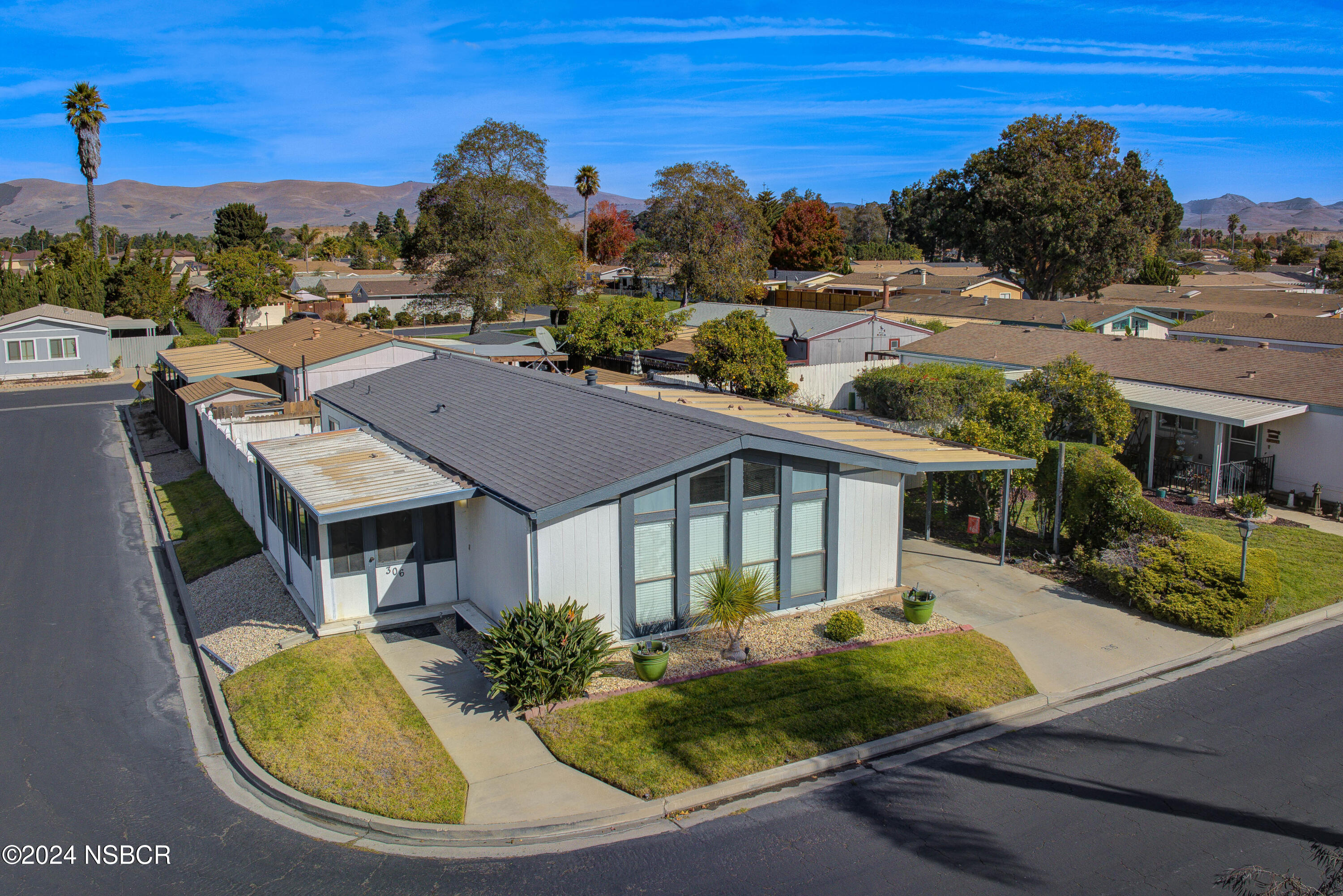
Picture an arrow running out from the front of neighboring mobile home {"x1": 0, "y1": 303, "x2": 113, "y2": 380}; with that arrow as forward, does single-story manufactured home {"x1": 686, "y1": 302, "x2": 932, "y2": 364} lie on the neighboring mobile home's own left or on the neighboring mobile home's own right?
on the neighboring mobile home's own left

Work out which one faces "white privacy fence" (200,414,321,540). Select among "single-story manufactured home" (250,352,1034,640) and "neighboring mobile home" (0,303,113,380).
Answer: the neighboring mobile home

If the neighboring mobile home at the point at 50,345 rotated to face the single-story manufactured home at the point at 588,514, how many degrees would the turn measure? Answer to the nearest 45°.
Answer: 0° — it already faces it

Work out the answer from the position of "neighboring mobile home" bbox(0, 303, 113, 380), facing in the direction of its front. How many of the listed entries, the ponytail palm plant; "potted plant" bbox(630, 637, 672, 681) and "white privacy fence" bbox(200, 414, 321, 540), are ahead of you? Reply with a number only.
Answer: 3

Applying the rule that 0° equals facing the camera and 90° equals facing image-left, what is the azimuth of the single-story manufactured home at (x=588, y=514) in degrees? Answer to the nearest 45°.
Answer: approximately 315°

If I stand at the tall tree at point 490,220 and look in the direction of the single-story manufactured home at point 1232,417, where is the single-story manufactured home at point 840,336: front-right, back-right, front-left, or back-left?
front-left

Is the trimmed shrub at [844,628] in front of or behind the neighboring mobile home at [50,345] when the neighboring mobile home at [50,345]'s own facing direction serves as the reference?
in front

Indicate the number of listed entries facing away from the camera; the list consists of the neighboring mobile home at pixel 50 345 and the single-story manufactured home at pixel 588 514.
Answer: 0

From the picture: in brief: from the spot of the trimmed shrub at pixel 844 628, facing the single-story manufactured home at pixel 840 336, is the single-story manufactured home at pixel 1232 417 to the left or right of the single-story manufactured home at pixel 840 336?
right

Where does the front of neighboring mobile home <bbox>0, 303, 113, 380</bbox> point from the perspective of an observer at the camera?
facing the viewer

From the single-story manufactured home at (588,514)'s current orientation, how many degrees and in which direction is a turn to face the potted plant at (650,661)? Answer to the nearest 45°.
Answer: approximately 45° to its right

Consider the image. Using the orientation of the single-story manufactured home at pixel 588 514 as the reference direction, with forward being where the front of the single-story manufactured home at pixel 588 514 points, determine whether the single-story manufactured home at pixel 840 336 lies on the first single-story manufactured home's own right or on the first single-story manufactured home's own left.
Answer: on the first single-story manufactured home's own left

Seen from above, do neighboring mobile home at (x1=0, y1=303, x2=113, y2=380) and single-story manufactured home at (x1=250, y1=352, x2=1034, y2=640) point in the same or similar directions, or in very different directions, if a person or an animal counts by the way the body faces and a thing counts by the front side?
same or similar directions
